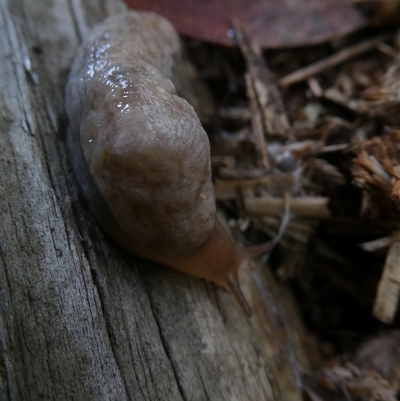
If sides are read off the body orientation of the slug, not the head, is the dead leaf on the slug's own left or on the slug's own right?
on the slug's own left

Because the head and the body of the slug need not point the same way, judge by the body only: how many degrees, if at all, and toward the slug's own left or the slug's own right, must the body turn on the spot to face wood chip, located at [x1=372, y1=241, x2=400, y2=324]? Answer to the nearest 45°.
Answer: approximately 45° to the slug's own left

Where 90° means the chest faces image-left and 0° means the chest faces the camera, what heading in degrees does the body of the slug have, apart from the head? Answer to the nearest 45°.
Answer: approximately 315°

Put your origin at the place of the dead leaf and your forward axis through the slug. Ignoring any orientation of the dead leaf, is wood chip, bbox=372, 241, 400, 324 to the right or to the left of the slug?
left

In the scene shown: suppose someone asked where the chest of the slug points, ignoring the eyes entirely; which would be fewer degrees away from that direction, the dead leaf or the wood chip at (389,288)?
the wood chip
